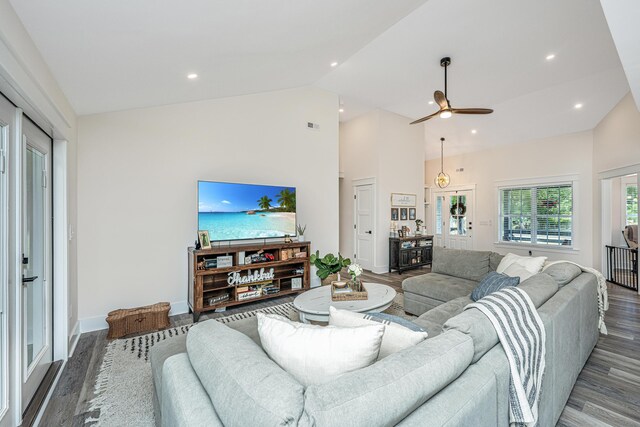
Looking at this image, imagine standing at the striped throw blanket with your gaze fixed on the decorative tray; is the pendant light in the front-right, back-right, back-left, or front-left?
front-right

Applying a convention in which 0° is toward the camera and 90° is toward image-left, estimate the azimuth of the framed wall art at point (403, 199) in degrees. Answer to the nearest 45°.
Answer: approximately 315°

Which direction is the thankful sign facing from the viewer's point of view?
toward the camera

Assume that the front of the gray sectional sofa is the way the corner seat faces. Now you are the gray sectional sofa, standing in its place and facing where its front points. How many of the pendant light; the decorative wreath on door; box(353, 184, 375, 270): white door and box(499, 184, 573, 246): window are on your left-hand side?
0

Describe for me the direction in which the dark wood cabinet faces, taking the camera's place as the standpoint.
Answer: facing the viewer and to the right of the viewer

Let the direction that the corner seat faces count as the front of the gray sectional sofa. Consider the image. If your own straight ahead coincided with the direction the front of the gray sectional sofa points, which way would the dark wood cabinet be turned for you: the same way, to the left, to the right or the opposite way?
the opposite way

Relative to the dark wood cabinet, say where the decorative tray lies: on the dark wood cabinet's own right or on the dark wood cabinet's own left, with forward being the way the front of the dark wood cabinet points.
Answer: on the dark wood cabinet's own right

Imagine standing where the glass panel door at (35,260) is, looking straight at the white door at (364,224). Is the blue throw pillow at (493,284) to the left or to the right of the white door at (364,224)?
right

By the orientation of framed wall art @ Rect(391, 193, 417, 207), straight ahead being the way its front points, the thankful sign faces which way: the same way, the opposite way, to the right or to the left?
the same way

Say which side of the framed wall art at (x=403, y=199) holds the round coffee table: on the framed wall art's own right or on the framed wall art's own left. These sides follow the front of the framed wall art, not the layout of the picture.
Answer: on the framed wall art's own right

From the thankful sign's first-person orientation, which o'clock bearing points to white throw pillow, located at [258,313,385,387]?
The white throw pillow is roughly at 12 o'clock from the thankful sign.

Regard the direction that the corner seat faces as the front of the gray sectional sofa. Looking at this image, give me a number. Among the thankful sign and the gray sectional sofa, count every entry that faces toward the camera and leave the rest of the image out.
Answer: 1

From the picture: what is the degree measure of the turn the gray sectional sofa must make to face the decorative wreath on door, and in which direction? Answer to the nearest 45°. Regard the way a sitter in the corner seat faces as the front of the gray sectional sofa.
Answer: approximately 45° to its right

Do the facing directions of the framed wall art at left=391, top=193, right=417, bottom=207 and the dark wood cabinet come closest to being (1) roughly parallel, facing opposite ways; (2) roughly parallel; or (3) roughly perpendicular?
roughly parallel

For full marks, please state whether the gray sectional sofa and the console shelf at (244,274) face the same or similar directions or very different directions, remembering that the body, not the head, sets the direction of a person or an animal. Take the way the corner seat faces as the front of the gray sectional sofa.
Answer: very different directions

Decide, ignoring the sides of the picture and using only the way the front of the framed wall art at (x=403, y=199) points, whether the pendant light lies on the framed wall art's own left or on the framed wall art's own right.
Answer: on the framed wall art's own left

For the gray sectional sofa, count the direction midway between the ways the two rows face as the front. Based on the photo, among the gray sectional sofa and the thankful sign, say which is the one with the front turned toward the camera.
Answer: the thankful sign

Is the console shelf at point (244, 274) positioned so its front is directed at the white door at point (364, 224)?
no

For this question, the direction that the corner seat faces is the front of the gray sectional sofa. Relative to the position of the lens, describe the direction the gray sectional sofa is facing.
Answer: facing away from the viewer and to the left of the viewer
